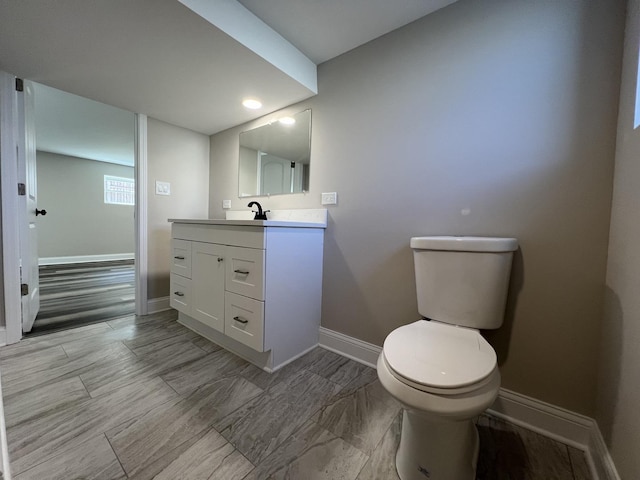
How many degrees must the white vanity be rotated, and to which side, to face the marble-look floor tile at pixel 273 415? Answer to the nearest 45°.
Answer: approximately 45° to its left

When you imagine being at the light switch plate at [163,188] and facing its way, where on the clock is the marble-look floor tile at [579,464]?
The marble-look floor tile is roughly at 11 o'clock from the light switch plate.

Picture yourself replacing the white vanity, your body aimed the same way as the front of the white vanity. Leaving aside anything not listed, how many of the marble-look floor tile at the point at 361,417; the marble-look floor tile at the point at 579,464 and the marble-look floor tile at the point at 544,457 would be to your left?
3

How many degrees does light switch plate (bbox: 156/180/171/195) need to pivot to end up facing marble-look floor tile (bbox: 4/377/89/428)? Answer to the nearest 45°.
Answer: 0° — it already faces it

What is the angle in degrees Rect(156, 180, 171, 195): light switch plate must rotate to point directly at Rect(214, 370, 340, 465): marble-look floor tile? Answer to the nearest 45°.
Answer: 0° — it already faces it

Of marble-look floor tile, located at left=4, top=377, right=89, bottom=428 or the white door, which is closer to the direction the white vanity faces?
the marble-look floor tile

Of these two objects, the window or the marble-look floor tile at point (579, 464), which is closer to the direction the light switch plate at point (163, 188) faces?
the marble-look floor tile

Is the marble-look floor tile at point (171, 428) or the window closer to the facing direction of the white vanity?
the marble-look floor tile

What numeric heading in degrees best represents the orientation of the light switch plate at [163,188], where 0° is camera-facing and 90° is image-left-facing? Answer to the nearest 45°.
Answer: approximately 0°

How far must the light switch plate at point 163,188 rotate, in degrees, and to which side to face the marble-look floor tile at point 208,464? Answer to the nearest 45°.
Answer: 0° — it already faces it

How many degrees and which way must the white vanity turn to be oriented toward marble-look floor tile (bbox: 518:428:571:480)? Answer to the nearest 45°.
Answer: approximately 90° to its left

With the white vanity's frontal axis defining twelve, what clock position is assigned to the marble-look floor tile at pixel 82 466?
The marble-look floor tile is roughly at 12 o'clock from the white vanity.
